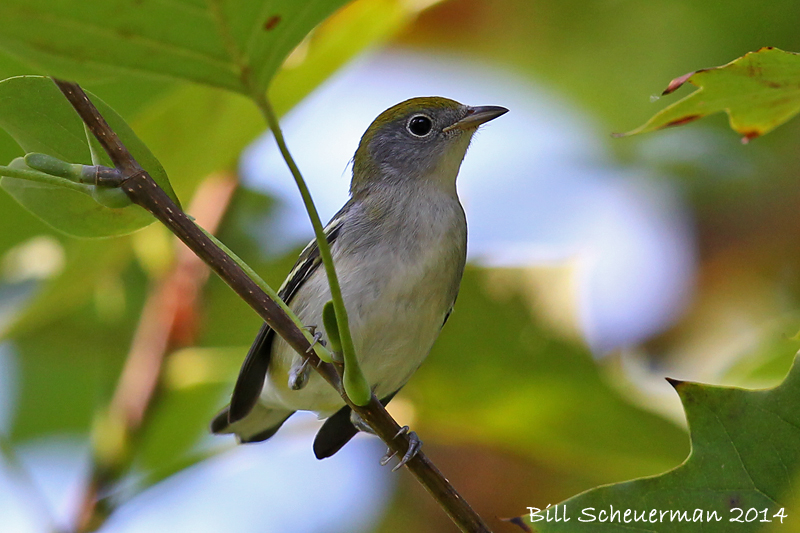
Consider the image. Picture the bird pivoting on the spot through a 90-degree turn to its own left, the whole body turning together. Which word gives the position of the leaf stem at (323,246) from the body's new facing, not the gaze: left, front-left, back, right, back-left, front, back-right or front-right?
back-right
